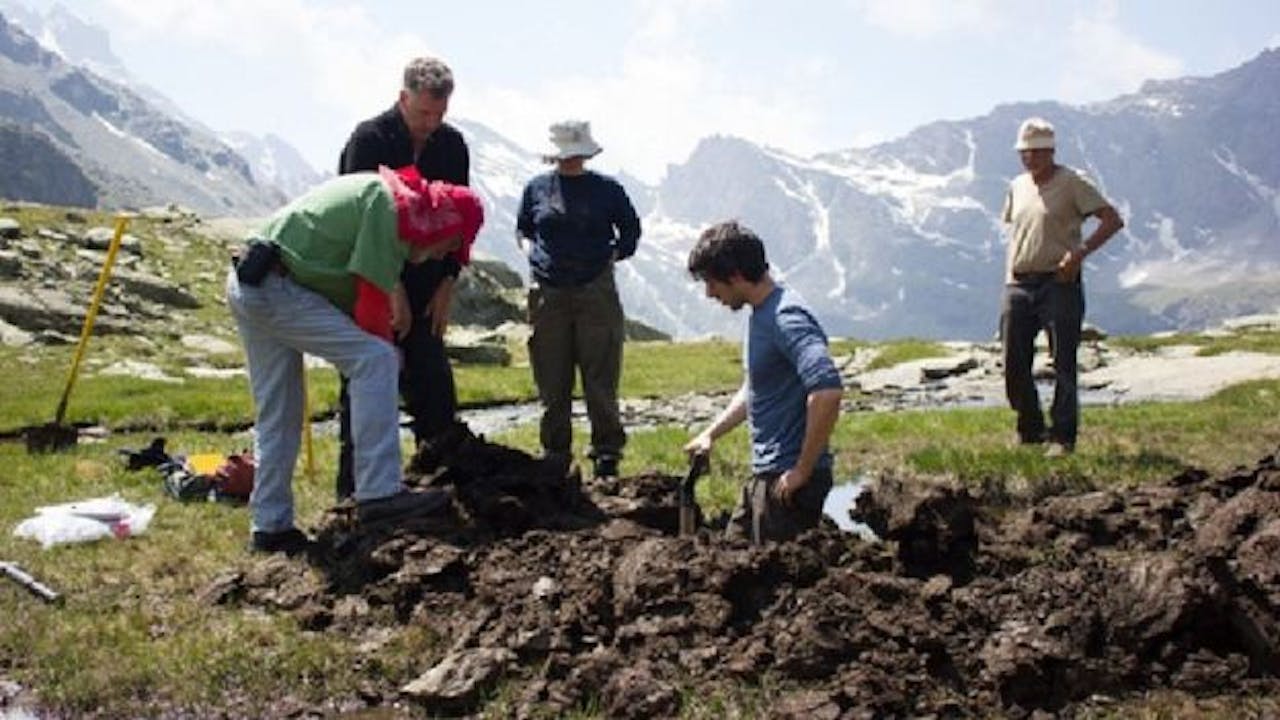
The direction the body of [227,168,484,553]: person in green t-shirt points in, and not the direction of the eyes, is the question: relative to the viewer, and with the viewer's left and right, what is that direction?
facing to the right of the viewer

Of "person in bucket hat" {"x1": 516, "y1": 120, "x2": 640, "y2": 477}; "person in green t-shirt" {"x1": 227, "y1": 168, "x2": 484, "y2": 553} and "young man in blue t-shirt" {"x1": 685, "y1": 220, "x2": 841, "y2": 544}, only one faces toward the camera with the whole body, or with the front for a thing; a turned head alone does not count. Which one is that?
the person in bucket hat

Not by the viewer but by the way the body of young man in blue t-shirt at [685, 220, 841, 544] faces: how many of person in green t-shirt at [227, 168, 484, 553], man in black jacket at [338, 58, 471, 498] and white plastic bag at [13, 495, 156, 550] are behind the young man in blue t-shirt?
0

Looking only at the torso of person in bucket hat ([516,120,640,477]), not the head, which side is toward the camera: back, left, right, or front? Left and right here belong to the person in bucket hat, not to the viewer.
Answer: front

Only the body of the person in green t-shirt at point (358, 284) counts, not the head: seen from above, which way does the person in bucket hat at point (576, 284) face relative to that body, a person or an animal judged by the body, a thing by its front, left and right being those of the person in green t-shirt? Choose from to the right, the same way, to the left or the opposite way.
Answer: to the right

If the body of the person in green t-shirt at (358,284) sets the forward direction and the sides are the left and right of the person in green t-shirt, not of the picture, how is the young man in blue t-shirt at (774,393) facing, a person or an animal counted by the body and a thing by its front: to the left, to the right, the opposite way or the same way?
the opposite way

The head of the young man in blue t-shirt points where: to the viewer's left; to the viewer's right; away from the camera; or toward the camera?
to the viewer's left

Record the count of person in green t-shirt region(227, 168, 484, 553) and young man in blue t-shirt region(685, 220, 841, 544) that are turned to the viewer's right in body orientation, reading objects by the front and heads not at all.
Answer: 1

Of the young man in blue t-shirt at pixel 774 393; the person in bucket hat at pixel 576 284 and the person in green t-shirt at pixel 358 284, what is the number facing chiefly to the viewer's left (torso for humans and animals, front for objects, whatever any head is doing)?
1

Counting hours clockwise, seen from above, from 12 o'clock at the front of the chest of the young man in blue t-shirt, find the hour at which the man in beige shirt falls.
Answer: The man in beige shirt is roughly at 4 o'clock from the young man in blue t-shirt.

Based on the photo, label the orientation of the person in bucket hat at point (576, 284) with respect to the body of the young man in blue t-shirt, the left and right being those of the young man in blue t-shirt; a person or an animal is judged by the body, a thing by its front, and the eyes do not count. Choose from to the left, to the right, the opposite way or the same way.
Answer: to the left

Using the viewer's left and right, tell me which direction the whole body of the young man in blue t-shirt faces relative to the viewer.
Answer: facing to the left of the viewer

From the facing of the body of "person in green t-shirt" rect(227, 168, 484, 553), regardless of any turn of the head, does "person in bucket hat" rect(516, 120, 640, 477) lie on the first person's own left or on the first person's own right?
on the first person's own left

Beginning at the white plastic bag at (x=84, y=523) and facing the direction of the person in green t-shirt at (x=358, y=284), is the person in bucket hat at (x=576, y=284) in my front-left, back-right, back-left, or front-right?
front-left

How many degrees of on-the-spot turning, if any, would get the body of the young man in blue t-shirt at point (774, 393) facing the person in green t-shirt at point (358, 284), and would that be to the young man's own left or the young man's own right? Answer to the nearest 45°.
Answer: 0° — they already face them

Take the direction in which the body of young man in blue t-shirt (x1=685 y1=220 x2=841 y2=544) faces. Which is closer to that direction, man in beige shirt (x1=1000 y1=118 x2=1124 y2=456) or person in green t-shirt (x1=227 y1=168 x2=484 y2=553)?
the person in green t-shirt

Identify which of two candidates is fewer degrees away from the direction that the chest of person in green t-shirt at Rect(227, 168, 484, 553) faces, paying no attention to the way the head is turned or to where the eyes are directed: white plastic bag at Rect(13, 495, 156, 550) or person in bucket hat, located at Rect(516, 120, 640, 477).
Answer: the person in bucket hat

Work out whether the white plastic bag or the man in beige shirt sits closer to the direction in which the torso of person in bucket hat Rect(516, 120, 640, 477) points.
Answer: the white plastic bag

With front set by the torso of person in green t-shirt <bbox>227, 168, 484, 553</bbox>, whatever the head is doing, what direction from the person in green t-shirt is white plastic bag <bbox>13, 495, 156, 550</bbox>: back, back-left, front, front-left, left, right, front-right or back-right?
back-left

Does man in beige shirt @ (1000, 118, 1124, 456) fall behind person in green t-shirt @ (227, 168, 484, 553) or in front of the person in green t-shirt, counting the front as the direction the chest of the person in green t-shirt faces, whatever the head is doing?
in front

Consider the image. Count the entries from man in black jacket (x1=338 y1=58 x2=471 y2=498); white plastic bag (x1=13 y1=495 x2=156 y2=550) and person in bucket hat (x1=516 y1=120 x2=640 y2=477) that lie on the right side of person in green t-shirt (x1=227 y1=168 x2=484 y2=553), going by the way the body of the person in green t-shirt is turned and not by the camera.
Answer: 0

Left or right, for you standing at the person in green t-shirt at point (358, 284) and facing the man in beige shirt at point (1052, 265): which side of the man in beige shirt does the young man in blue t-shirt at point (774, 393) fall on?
right
